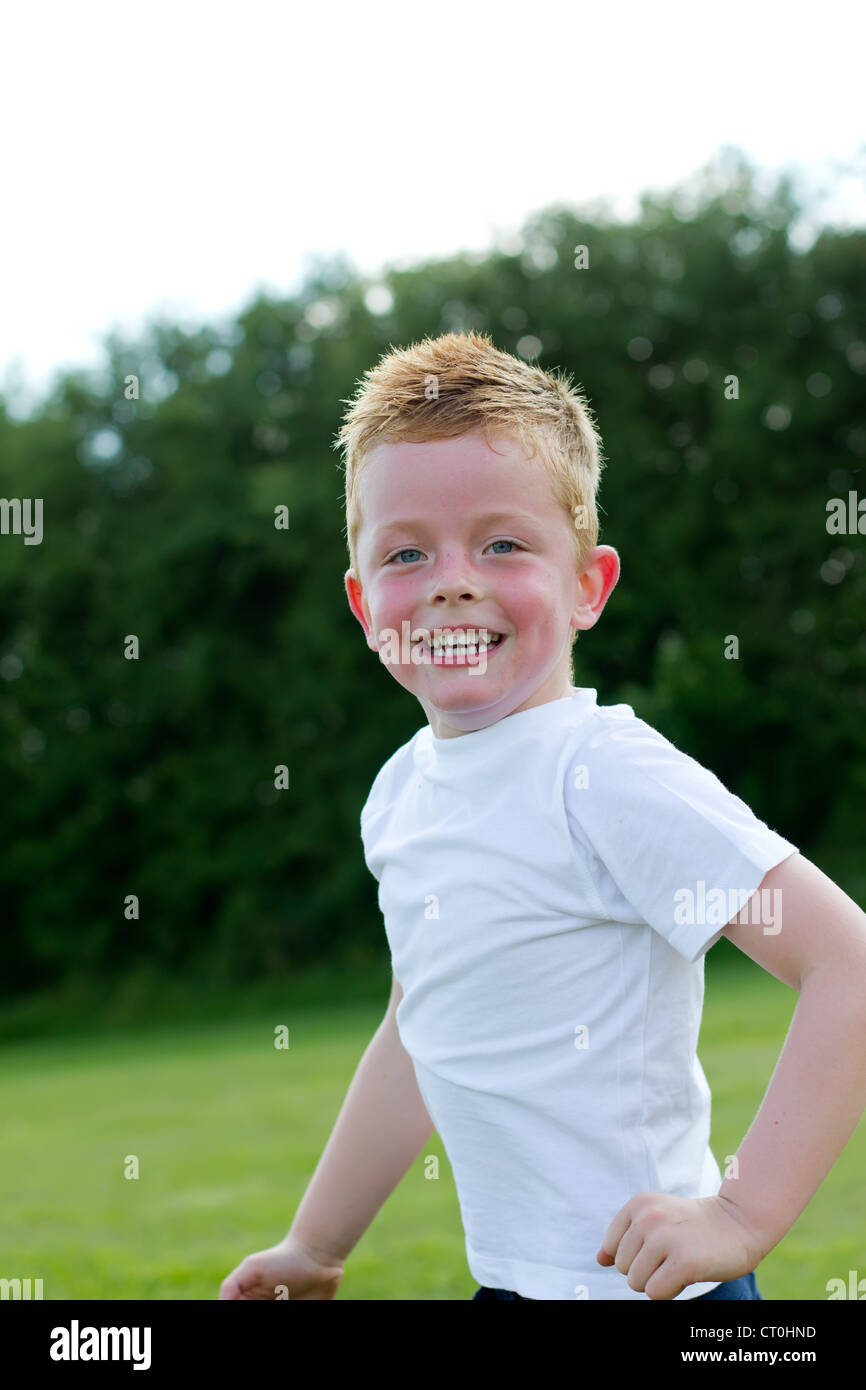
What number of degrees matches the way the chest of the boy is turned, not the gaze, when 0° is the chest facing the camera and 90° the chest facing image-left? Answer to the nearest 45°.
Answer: approximately 45°
